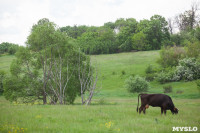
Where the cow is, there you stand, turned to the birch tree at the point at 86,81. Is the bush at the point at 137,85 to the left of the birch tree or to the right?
right

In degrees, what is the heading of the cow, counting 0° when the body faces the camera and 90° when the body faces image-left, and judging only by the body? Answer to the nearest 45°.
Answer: approximately 270°

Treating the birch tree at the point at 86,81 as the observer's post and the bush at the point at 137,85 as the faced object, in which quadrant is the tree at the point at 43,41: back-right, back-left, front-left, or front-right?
back-left

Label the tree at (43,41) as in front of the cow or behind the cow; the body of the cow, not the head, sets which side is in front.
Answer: behind

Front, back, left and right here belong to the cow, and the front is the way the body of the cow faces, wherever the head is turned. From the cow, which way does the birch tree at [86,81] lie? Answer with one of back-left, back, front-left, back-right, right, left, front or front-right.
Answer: back-left

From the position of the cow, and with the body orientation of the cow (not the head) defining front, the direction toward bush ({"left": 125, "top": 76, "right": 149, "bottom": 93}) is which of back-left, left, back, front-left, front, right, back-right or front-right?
left

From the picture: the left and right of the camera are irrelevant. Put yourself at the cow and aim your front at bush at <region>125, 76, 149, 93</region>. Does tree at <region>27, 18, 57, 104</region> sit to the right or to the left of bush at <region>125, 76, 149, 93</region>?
left
